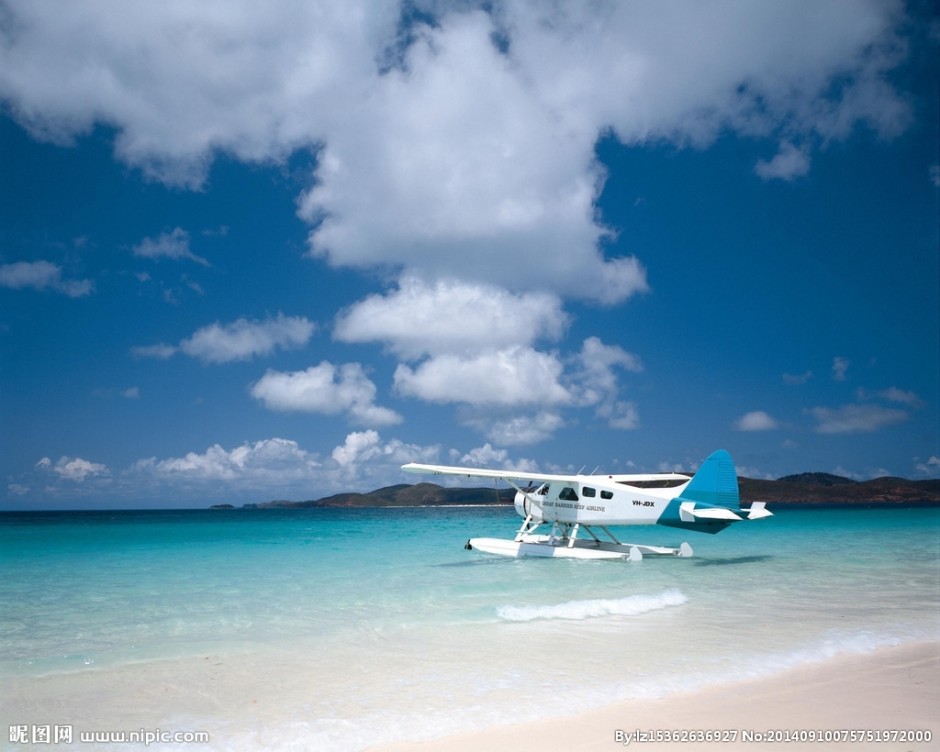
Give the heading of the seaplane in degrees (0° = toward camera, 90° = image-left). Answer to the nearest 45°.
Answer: approximately 135°
